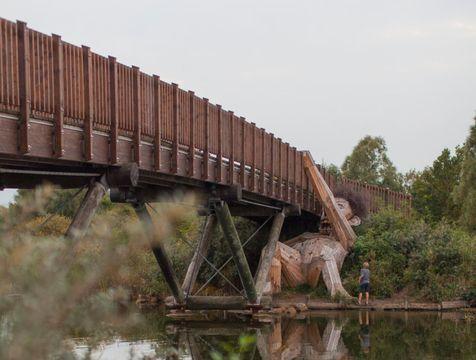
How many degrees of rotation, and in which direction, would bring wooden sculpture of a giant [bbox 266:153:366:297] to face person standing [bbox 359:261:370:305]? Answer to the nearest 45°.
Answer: approximately 90° to its left

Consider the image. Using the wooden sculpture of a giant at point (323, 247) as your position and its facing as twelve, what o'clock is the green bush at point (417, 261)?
The green bush is roughly at 8 o'clock from the wooden sculpture of a giant.

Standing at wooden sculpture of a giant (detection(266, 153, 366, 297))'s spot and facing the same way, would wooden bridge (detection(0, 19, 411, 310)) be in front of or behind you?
in front

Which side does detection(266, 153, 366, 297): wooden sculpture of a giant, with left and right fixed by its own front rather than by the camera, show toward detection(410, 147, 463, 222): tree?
back

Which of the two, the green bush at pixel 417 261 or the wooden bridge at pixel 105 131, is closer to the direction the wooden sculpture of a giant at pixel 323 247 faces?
the wooden bridge

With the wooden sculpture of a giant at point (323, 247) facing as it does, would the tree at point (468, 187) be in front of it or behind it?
behind

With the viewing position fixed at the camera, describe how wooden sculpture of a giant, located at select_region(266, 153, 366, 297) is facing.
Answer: facing the viewer and to the left of the viewer

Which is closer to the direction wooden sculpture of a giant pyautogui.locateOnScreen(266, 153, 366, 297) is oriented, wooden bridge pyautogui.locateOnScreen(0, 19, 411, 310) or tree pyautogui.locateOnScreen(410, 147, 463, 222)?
the wooden bridge
